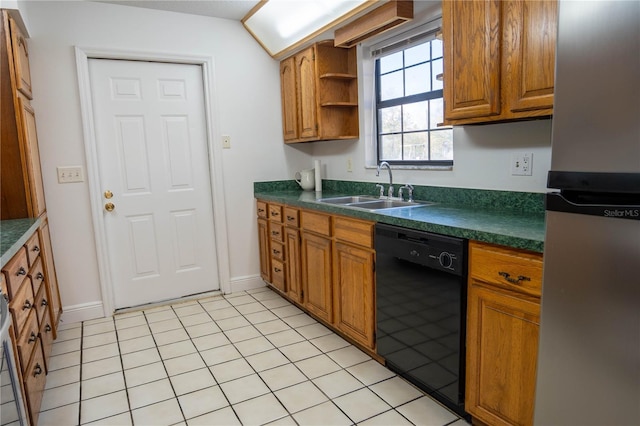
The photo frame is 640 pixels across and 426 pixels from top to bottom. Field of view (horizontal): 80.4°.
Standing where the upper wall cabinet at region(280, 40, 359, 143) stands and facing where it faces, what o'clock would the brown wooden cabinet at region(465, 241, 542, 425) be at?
The brown wooden cabinet is roughly at 10 o'clock from the upper wall cabinet.

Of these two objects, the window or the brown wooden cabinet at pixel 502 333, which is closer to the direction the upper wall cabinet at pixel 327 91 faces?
the brown wooden cabinet

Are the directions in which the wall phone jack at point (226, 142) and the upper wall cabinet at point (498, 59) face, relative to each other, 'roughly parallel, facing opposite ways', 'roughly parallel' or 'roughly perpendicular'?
roughly perpendicular

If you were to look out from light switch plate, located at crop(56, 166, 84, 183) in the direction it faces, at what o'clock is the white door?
The white door is roughly at 9 o'clock from the light switch plate.

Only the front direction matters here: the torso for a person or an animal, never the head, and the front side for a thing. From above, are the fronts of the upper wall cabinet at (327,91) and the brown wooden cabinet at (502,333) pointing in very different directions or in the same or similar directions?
same or similar directions

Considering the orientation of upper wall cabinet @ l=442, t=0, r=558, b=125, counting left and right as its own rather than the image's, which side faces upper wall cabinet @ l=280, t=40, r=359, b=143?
right

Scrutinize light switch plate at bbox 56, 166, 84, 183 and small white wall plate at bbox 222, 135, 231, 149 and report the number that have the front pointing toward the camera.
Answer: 2

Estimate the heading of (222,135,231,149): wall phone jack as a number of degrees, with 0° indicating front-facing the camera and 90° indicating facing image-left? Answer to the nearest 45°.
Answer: approximately 0°

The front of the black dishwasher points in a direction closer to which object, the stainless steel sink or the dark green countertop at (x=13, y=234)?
the dark green countertop

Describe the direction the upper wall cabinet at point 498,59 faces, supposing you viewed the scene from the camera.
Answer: facing the viewer and to the left of the viewer

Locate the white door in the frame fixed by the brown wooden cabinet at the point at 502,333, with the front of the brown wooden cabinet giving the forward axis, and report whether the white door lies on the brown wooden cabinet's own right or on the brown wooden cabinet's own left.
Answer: on the brown wooden cabinet's own right

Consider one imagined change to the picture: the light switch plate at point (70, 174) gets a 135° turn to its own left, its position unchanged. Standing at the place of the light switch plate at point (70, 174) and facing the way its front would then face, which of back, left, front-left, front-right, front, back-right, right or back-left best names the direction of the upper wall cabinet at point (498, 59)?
right

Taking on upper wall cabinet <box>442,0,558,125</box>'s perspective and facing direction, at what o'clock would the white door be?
The white door is roughly at 2 o'clock from the upper wall cabinet.

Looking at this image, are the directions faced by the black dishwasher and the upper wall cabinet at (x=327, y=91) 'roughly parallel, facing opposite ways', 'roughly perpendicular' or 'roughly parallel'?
roughly parallel

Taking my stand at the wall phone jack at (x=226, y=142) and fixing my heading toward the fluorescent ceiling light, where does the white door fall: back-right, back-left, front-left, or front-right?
back-right

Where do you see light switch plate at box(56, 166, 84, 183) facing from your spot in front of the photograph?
facing the viewer
